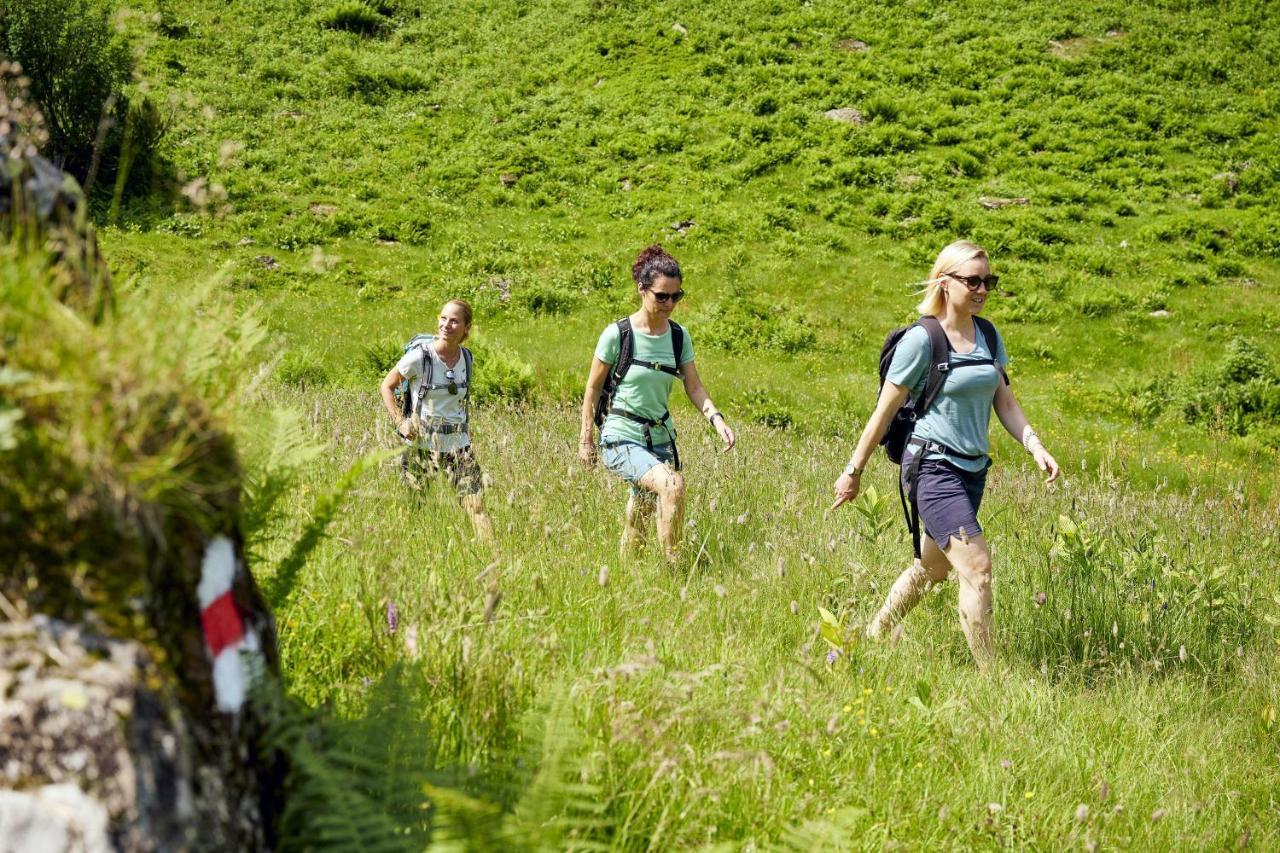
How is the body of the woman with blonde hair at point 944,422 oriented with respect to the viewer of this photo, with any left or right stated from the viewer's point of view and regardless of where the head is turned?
facing the viewer and to the right of the viewer

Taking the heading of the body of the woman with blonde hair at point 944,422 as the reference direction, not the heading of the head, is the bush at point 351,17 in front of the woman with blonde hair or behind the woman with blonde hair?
behind

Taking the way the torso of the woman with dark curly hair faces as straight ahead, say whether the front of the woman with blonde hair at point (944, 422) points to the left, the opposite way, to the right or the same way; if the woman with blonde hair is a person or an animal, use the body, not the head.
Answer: the same way

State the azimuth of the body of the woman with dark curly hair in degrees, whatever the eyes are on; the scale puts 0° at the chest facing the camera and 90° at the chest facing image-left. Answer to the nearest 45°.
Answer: approximately 315°

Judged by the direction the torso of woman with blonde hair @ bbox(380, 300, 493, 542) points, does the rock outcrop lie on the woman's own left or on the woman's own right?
on the woman's own right

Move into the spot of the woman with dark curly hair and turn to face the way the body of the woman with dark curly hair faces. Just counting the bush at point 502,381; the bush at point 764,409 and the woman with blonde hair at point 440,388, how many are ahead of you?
0

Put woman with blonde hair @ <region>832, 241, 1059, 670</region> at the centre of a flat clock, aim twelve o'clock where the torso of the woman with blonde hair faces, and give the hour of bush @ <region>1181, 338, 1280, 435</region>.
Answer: The bush is roughly at 8 o'clock from the woman with blonde hair.

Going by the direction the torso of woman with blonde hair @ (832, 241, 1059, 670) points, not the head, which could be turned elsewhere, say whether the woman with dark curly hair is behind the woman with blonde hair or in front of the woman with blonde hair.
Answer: behind

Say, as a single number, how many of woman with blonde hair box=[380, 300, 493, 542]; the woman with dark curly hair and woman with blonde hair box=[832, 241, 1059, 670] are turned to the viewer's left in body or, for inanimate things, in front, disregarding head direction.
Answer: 0

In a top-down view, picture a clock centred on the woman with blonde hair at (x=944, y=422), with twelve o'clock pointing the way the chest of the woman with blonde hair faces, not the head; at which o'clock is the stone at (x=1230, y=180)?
The stone is roughly at 8 o'clock from the woman with blonde hair.

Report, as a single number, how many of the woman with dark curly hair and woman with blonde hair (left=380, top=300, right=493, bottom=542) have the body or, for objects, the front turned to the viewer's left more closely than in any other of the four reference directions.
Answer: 0

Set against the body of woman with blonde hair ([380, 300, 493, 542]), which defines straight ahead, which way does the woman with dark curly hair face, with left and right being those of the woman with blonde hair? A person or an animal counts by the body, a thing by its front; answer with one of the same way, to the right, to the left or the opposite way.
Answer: the same way

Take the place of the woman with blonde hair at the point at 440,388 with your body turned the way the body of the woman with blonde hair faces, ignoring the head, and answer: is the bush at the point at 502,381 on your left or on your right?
on your left

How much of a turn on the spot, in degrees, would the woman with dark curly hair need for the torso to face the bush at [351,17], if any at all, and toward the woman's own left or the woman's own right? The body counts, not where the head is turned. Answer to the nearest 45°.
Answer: approximately 135° to the woman's own left
